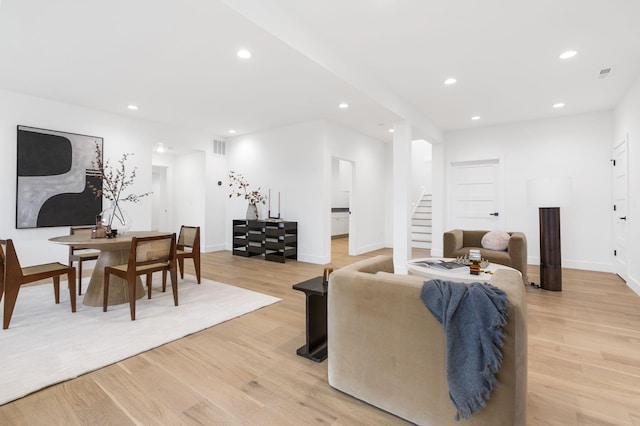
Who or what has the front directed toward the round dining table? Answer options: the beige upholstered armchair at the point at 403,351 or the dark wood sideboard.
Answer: the dark wood sideboard

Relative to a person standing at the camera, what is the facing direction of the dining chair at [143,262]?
facing away from the viewer and to the left of the viewer

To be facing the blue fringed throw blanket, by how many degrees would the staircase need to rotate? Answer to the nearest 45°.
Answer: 0° — it already faces it

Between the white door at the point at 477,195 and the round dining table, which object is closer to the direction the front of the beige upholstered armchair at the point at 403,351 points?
the white door

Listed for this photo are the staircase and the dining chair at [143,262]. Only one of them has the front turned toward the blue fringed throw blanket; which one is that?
the staircase

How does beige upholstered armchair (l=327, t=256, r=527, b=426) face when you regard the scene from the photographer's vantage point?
facing away from the viewer and to the right of the viewer

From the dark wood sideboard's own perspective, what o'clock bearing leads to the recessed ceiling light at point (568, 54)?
The recessed ceiling light is roughly at 9 o'clock from the dark wood sideboard.

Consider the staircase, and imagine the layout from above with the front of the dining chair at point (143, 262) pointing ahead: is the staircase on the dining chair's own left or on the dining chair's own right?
on the dining chair's own right
